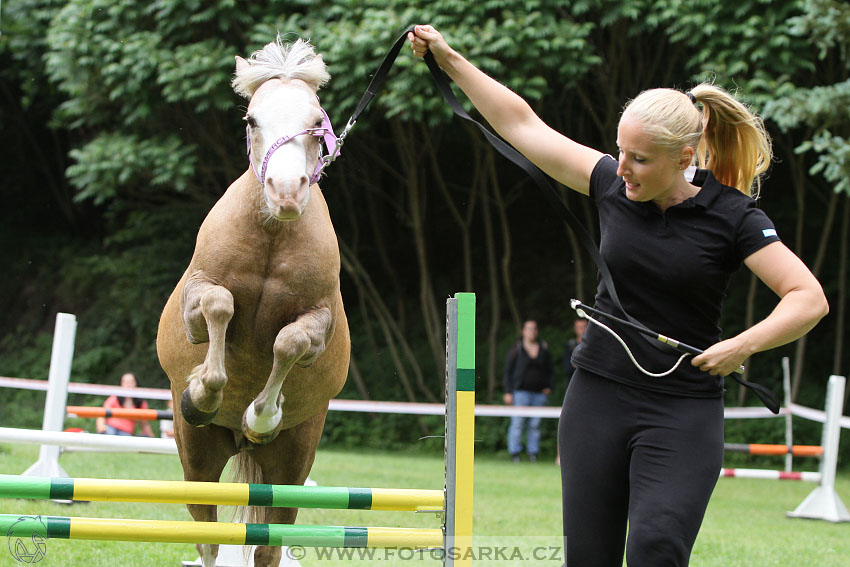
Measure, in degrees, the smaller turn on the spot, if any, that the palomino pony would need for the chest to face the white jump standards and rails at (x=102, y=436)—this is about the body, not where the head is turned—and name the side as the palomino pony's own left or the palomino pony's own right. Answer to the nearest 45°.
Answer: approximately 180°

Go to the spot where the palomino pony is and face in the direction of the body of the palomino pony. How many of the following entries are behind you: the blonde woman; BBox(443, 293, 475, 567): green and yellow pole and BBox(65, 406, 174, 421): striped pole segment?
1

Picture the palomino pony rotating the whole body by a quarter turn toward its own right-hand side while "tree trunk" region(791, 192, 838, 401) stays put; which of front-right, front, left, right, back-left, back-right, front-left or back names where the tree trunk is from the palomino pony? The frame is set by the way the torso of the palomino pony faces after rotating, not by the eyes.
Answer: back-right

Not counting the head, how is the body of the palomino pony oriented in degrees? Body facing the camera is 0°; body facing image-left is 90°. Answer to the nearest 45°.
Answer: approximately 0°

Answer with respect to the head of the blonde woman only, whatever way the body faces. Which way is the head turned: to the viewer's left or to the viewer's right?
to the viewer's left

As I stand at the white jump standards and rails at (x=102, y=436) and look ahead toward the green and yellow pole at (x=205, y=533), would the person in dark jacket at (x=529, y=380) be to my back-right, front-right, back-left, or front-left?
back-left

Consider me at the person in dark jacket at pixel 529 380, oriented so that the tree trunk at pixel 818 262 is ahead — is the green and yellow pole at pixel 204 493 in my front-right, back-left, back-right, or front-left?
back-right

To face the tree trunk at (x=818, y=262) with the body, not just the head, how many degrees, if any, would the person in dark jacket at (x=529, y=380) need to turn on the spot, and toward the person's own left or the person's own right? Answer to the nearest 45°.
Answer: approximately 90° to the person's own left

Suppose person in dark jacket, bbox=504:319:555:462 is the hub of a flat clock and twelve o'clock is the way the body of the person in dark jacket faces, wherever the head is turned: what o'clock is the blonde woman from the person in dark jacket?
The blonde woman is roughly at 12 o'clock from the person in dark jacket.

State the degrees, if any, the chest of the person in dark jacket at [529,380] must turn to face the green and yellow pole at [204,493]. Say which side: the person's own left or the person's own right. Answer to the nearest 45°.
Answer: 0° — they already face it

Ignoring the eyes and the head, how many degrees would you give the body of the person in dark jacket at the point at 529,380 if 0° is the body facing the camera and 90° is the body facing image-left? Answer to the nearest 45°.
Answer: approximately 0°

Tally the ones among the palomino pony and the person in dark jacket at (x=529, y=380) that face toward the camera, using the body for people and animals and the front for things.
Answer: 2

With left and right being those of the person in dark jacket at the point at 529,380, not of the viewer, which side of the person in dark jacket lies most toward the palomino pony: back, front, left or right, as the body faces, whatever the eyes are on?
front

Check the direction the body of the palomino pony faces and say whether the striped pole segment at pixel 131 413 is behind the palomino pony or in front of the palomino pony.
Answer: behind
